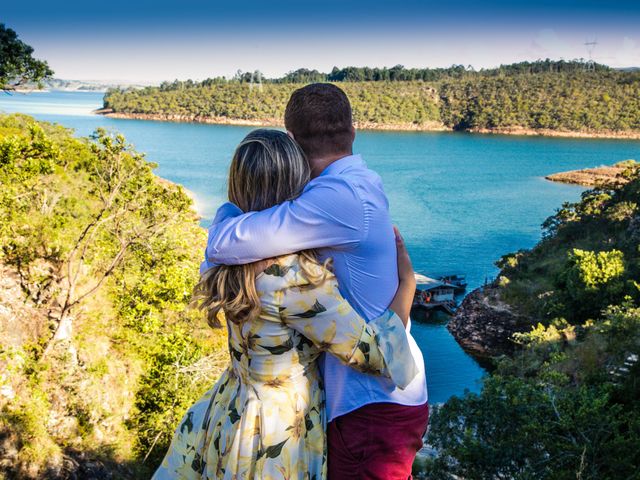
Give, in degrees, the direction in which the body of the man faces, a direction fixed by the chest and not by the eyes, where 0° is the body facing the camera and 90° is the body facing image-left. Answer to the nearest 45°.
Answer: approximately 135°

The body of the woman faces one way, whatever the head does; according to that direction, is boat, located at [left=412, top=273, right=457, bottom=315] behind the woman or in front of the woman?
in front

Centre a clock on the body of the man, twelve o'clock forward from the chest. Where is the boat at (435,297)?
The boat is roughly at 2 o'clock from the man.

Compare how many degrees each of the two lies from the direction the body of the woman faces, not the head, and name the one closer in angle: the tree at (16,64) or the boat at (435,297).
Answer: the boat

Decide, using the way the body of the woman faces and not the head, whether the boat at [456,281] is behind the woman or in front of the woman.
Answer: in front

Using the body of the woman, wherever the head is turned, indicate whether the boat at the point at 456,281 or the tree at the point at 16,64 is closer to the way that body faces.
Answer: the boat

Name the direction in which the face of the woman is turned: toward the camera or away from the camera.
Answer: away from the camera
